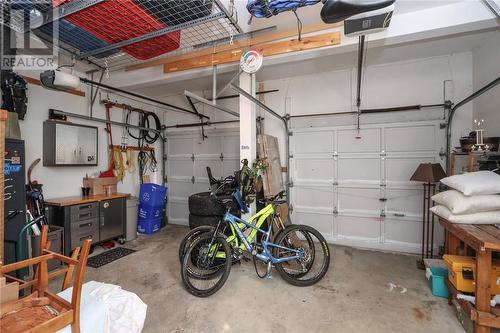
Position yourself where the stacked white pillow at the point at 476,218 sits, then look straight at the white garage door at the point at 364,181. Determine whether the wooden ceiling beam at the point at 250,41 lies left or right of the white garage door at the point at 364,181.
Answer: left

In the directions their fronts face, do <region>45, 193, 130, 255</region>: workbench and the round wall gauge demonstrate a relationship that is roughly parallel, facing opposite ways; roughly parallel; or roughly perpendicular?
roughly perpendicular

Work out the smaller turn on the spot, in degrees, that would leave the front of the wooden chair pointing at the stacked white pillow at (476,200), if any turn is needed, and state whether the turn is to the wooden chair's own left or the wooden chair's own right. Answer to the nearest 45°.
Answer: approximately 90° to the wooden chair's own left

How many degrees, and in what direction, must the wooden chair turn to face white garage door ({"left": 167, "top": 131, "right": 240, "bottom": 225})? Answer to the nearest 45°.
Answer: approximately 180°

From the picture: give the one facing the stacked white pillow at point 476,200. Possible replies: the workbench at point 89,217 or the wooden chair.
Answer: the workbench
